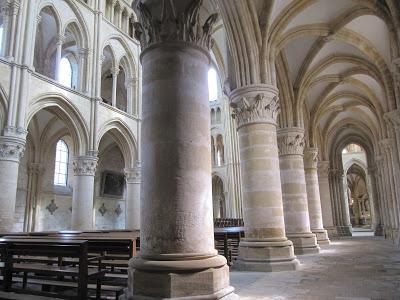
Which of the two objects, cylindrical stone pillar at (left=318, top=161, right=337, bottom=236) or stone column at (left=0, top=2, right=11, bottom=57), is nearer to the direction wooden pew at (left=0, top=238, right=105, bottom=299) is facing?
the cylindrical stone pillar

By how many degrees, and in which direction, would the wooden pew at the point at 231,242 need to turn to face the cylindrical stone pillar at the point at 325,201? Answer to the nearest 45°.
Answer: approximately 45° to its right

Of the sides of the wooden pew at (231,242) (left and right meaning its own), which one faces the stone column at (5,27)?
left

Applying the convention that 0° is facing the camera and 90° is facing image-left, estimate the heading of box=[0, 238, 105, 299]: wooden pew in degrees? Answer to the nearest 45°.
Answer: approximately 225°

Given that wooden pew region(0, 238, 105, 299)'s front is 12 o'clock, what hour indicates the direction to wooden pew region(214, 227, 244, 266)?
wooden pew region(214, 227, 244, 266) is roughly at 12 o'clock from wooden pew region(0, 238, 105, 299).

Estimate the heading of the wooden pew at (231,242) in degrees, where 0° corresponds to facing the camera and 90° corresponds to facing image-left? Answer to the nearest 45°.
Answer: approximately 180°

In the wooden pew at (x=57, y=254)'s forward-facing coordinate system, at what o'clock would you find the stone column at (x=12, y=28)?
The stone column is roughly at 10 o'clock from the wooden pew.
